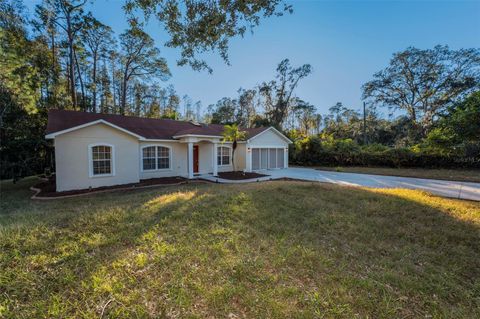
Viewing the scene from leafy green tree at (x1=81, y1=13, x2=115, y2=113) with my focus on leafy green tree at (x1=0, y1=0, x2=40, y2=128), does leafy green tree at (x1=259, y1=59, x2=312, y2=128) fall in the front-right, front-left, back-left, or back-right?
back-left

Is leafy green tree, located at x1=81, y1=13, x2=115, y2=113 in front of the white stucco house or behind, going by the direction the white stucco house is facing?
behind

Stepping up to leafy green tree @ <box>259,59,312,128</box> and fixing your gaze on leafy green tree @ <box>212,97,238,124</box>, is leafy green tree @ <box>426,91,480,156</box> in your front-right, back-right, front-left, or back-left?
back-left

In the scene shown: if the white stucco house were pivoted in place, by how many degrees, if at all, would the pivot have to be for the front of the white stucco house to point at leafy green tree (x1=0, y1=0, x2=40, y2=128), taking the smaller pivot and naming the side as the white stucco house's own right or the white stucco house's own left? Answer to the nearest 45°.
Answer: approximately 135° to the white stucco house's own right

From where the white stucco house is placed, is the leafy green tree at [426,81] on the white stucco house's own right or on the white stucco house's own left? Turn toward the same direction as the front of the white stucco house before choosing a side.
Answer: on the white stucco house's own left

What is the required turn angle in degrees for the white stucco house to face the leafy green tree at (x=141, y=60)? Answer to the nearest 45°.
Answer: approximately 135° to its left

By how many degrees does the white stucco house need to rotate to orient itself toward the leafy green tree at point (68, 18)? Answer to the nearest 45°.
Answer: approximately 180°

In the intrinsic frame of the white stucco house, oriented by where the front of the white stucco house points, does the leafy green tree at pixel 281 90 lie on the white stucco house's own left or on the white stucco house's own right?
on the white stucco house's own left

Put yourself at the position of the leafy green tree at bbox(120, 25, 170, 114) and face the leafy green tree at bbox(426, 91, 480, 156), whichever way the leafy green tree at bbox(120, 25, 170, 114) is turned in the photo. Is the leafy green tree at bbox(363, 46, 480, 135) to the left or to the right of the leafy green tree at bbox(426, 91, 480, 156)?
left

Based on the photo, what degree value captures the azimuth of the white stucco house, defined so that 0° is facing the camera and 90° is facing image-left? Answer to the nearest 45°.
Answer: approximately 315°

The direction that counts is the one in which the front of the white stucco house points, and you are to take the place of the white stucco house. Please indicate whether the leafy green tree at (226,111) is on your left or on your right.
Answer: on your left
